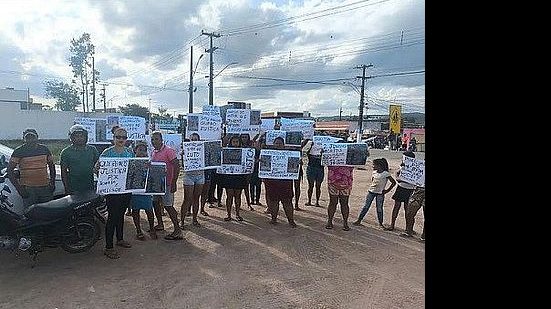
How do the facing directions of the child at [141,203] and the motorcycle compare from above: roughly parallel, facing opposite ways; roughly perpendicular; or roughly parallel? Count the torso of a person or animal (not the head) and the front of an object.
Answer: roughly perpendicular

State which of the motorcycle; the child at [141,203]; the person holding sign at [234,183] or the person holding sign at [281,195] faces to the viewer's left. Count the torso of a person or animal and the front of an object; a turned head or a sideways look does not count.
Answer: the motorcycle

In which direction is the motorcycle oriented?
to the viewer's left

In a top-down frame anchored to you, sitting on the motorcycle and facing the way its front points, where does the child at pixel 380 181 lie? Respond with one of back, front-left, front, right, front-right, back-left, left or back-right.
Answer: back

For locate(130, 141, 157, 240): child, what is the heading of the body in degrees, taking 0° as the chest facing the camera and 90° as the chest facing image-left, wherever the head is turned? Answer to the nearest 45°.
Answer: approximately 0°
